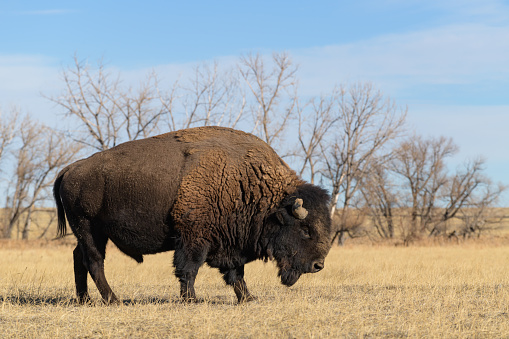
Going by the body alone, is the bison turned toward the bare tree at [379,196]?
no

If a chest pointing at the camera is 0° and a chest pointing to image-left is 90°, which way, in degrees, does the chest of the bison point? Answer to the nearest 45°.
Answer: approximately 270°
